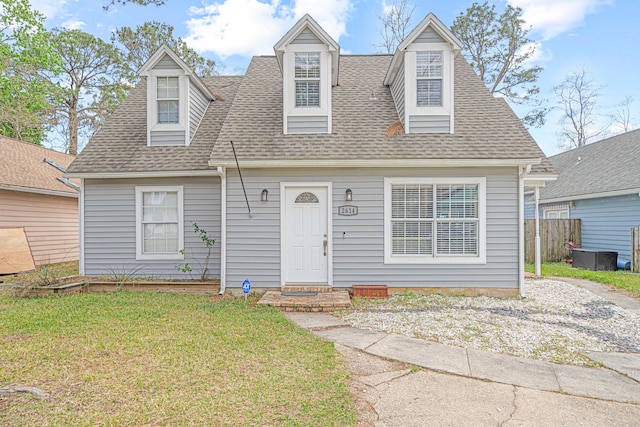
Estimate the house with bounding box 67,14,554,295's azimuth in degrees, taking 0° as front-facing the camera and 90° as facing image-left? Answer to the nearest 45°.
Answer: approximately 0°

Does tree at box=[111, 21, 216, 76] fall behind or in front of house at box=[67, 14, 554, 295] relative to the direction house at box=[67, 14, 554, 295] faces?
behind

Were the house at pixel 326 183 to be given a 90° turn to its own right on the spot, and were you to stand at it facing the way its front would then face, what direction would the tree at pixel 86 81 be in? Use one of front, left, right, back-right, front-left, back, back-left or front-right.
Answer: front-right

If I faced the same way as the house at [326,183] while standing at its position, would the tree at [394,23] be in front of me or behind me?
behind

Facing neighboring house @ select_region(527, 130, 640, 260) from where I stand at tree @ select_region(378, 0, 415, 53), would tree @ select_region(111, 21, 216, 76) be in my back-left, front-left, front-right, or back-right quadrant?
back-right

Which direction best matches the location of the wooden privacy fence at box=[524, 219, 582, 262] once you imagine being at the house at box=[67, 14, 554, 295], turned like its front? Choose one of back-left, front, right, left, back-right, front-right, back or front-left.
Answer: back-left

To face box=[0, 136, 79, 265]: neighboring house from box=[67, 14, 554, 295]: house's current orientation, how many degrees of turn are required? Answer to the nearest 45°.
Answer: approximately 135° to its right

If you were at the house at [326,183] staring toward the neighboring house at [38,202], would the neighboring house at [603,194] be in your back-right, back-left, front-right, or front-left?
back-right

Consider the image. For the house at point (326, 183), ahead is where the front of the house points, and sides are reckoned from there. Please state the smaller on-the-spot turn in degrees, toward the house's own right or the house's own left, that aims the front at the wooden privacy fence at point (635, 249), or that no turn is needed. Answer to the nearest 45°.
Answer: approximately 90° to the house's own left

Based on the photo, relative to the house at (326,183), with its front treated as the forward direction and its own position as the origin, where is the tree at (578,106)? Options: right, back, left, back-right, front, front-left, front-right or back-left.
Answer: back-left

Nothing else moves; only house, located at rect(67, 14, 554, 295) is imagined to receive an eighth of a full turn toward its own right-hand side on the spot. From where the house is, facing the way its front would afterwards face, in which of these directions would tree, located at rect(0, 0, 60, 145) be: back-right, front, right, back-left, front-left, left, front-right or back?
right
